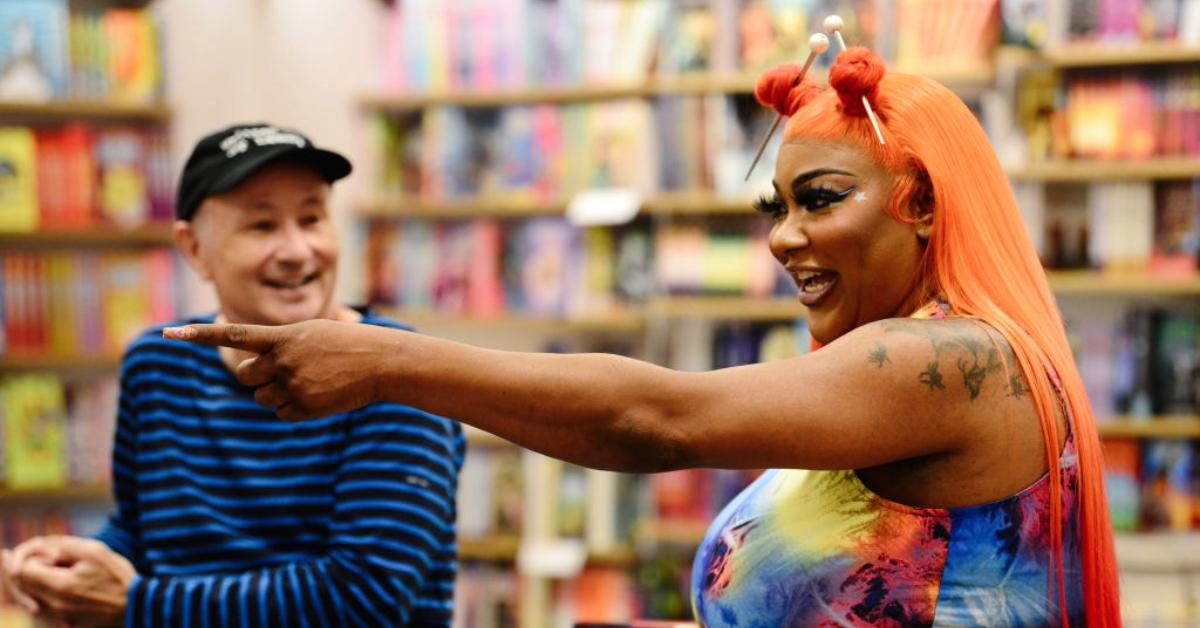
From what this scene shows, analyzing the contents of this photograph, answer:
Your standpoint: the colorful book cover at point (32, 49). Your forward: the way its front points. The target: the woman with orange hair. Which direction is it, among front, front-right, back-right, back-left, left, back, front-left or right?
front

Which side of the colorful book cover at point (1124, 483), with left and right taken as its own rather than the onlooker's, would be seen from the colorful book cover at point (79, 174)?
right

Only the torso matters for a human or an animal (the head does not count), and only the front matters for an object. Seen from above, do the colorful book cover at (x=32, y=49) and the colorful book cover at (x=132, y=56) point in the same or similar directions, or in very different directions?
same or similar directions

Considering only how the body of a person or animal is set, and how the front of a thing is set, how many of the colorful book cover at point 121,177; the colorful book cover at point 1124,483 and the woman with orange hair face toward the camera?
2

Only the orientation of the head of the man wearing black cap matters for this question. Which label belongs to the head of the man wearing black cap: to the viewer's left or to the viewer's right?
to the viewer's right

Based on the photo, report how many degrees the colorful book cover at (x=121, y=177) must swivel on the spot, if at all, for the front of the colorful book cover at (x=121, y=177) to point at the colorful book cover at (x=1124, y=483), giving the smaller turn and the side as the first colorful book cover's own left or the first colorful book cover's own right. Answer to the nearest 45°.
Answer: approximately 45° to the first colorful book cover's own left

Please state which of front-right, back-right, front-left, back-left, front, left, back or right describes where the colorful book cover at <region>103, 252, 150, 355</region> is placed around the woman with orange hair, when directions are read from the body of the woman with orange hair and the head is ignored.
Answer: front-right

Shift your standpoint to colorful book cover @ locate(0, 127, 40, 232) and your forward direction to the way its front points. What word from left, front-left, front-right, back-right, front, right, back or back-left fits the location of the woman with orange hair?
front

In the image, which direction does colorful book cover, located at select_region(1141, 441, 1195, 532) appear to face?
toward the camera

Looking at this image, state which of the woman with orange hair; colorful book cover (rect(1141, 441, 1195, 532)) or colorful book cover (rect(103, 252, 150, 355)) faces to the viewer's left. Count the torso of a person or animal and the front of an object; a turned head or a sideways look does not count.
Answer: the woman with orange hair

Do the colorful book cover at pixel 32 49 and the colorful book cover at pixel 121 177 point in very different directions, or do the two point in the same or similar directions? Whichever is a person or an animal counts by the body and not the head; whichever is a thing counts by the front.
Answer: same or similar directions

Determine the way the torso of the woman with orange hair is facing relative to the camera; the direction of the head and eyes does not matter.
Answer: to the viewer's left

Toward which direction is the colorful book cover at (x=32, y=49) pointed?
toward the camera
